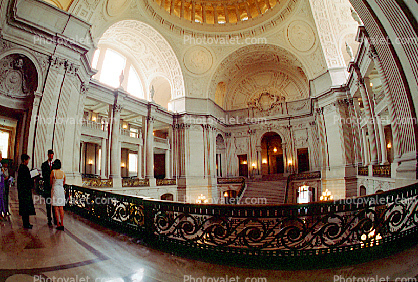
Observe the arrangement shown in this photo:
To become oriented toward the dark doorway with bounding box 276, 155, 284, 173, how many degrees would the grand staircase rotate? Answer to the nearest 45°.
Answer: approximately 180°

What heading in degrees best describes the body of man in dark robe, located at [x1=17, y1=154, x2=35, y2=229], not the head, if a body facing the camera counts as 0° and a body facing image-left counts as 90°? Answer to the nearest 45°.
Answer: approximately 270°

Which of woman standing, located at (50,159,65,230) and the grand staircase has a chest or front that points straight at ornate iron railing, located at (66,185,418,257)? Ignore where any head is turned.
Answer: the grand staircase

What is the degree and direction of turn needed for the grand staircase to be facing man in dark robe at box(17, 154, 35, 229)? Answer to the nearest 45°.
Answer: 0° — it already faces them
